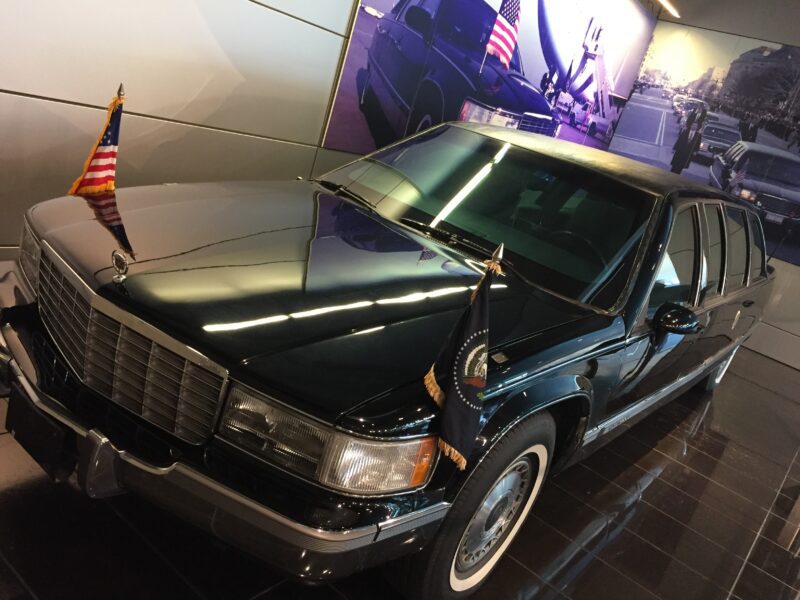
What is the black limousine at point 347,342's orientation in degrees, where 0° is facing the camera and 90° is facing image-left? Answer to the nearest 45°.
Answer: approximately 45°
